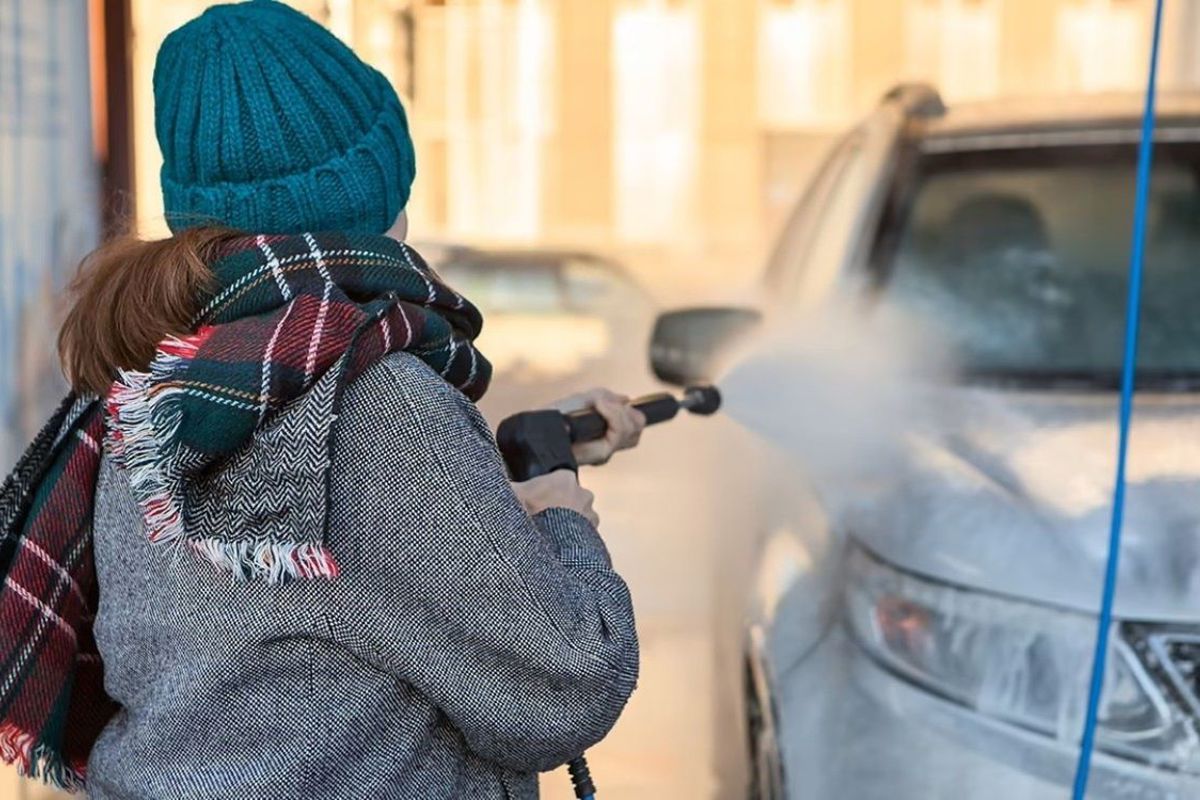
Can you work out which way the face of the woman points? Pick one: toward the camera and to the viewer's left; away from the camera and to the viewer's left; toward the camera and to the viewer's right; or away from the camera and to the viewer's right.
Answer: away from the camera and to the viewer's right

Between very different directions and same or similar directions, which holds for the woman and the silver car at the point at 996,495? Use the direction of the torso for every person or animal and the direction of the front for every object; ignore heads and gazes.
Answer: very different directions

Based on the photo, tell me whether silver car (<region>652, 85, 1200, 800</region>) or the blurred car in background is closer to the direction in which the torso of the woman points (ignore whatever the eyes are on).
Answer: the silver car

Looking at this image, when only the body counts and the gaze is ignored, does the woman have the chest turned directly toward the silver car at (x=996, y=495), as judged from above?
yes

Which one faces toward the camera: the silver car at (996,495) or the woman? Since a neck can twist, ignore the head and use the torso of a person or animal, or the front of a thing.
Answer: the silver car

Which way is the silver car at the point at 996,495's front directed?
toward the camera

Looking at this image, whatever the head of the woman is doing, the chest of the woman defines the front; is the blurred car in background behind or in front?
in front

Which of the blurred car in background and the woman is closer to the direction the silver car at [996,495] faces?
the woman

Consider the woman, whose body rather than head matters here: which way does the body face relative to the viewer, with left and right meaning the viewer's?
facing away from the viewer and to the right of the viewer

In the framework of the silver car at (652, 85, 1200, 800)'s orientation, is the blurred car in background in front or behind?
behind

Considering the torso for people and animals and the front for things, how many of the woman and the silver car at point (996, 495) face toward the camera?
1
